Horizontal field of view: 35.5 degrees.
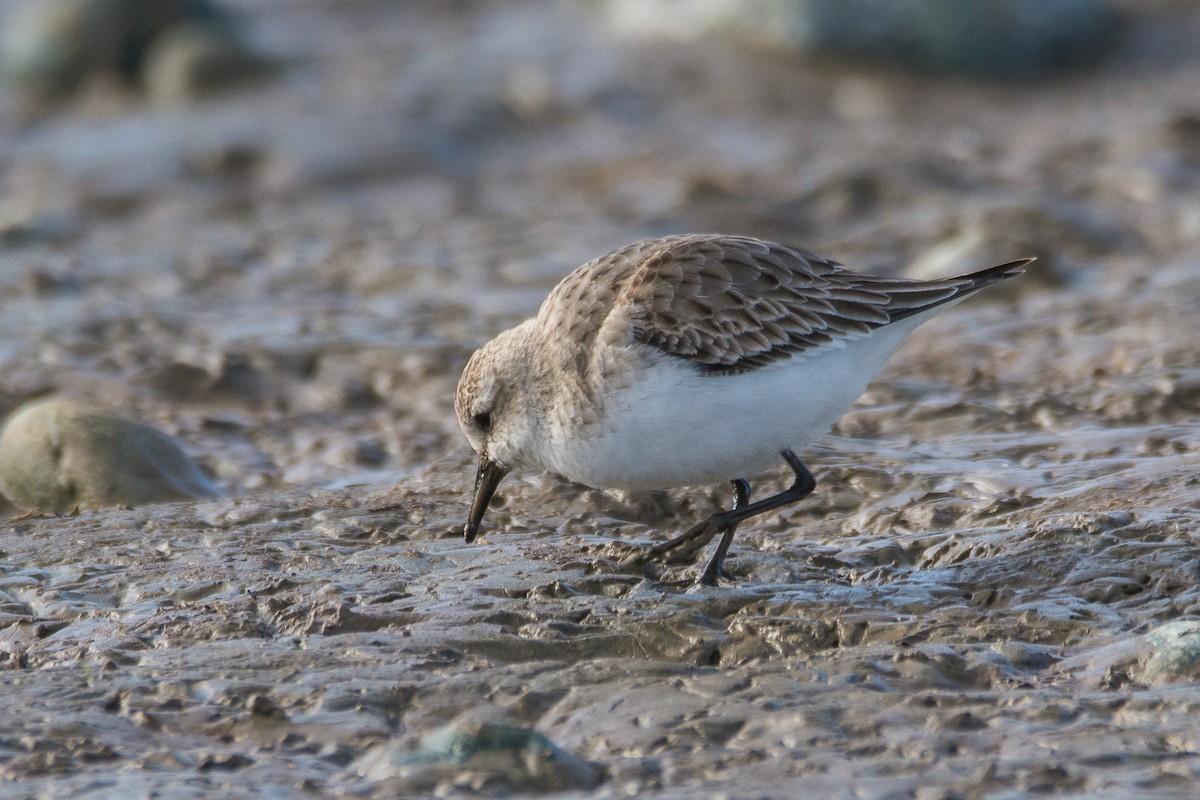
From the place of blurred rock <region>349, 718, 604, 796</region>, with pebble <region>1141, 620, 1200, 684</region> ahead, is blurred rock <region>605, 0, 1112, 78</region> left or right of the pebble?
left

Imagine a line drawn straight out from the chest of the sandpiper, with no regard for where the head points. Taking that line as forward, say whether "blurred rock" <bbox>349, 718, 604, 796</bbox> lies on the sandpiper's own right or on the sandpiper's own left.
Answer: on the sandpiper's own left

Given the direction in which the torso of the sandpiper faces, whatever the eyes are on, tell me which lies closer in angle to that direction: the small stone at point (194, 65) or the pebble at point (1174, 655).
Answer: the small stone

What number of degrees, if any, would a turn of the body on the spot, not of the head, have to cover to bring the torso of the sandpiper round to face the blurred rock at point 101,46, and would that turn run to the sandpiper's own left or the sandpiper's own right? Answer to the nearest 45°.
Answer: approximately 45° to the sandpiper's own right

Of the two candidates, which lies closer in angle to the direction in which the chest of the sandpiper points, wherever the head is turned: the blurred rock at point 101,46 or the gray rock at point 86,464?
the gray rock

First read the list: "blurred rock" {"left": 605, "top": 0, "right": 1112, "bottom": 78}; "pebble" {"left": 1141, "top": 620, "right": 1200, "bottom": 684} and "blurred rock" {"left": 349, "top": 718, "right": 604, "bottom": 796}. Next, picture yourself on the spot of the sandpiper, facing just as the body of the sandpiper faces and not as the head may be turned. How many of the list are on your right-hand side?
1

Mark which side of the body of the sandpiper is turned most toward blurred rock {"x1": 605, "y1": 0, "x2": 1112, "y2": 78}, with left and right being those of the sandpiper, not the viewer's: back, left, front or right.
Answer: right

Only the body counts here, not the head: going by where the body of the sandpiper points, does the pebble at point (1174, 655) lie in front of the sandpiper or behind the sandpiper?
behind

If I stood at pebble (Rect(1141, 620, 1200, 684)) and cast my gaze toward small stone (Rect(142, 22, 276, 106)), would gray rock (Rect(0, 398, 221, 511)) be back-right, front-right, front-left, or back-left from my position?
front-left

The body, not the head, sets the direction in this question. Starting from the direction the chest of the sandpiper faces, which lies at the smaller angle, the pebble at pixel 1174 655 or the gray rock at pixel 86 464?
the gray rock

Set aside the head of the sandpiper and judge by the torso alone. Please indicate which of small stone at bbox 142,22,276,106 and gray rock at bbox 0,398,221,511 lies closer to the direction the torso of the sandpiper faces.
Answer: the gray rock

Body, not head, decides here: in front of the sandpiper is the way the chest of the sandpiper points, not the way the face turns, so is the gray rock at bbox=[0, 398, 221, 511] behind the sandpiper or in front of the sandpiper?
in front

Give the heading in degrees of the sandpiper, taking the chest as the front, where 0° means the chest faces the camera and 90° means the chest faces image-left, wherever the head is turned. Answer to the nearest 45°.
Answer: approximately 90°

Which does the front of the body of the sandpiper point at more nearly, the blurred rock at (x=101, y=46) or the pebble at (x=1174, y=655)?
the blurred rock

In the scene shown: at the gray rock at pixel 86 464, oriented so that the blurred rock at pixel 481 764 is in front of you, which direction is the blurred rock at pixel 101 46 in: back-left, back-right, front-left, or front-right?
back-left
